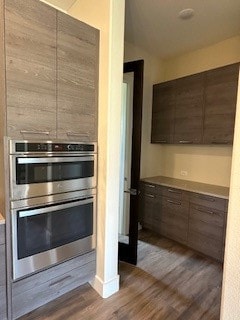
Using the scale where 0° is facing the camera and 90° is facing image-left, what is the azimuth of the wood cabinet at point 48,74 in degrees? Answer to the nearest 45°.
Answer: approximately 315°

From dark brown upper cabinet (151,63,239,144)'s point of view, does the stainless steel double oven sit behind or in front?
in front

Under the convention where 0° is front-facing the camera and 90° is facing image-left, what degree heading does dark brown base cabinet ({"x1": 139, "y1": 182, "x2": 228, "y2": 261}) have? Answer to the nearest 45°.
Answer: approximately 45°

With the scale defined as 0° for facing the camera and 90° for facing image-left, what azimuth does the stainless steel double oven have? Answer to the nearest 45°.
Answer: approximately 315°

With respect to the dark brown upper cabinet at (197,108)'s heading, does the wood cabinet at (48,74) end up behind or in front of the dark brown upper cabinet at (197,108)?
in front

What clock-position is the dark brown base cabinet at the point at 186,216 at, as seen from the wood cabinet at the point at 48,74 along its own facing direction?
The dark brown base cabinet is roughly at 10 o'clock from the wood cabinet.

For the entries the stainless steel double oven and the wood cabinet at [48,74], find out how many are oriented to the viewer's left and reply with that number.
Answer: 0
